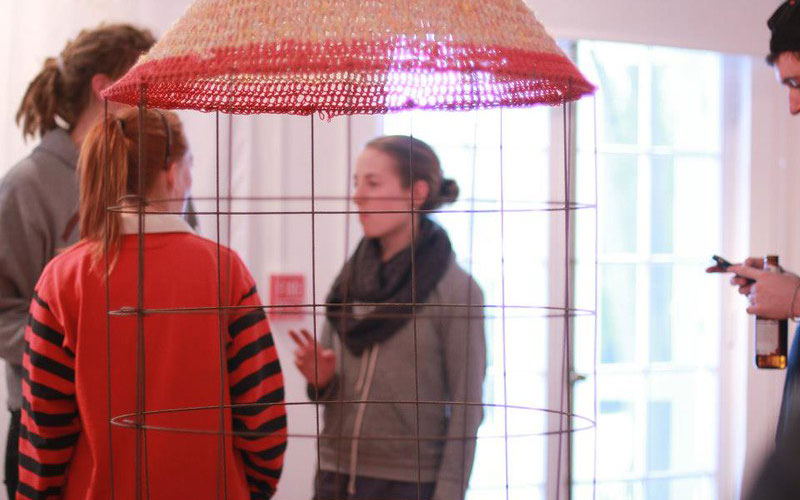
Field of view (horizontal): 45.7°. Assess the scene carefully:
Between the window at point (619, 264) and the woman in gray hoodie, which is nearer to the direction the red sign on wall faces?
the woman in gray hoodie

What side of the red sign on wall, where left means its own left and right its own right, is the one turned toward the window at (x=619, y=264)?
left

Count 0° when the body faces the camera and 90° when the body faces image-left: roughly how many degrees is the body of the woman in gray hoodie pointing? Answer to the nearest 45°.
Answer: approximately 45°

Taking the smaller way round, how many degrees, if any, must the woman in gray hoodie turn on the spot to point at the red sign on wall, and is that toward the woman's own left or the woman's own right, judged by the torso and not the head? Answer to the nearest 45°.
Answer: approximately 90° to the woman's own right

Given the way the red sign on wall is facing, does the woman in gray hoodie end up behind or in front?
in front

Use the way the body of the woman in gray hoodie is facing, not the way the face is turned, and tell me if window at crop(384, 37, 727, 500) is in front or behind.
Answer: behind

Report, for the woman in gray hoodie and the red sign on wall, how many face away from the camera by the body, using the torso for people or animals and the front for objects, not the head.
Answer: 0

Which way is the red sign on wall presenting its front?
toward the camera
